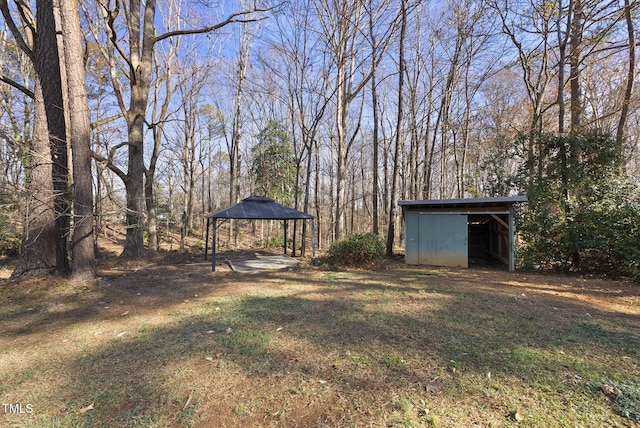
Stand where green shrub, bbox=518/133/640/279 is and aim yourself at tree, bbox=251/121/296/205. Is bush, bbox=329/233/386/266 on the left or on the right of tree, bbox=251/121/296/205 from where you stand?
left

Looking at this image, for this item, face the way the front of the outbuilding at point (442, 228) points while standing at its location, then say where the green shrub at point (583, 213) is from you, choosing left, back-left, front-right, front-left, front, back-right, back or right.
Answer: left

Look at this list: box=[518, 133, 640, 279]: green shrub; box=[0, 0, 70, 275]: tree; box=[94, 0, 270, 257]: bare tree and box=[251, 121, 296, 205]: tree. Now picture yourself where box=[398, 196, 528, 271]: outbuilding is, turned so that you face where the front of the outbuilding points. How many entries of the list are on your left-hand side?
1

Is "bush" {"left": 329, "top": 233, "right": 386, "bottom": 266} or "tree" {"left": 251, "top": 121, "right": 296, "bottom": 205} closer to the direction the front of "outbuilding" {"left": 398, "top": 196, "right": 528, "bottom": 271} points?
the bush

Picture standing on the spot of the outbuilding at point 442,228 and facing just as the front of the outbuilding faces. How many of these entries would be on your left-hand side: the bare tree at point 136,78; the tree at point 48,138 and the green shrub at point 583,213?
1

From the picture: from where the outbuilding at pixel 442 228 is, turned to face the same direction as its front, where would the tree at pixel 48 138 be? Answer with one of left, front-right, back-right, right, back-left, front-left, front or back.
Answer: front-right

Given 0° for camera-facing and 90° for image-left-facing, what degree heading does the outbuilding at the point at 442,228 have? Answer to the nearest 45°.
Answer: approximately 0°

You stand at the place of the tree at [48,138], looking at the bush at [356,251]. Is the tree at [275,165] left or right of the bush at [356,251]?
left

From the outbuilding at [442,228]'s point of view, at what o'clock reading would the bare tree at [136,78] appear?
The bare tree is roughly at 2 o'clock from the outbuilding.

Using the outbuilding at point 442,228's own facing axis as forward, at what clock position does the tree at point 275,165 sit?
The tree is roughly at 4 o'clock from the outbuilding.
